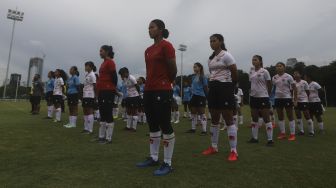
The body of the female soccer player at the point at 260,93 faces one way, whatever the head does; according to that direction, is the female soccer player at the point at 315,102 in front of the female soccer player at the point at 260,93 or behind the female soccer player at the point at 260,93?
behind

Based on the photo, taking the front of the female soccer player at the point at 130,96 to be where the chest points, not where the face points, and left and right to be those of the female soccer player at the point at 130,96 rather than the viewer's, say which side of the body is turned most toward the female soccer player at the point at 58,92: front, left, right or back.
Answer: right

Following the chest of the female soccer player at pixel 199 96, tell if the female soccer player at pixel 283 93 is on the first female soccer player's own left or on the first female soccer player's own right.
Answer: on the first female soccer player's own left

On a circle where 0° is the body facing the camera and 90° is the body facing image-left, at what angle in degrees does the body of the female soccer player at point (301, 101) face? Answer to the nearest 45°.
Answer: approximately 45°

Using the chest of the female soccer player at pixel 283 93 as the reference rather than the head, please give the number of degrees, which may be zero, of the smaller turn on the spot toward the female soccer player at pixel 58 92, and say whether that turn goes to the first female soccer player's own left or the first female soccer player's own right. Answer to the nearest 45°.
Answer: approximately 45° to the first female soccer player's own right

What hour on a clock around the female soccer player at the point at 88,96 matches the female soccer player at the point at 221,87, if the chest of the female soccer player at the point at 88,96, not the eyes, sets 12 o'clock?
the female soccer player at the point at 221,87 is roughly at 8 o'clock from the female soccer player at the point at 88,96.

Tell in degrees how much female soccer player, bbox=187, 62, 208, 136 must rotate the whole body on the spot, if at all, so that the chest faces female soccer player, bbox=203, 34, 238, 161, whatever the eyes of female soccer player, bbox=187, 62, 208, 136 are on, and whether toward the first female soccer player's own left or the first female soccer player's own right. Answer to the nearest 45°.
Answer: approximately 45° to the first female soccer player's own left

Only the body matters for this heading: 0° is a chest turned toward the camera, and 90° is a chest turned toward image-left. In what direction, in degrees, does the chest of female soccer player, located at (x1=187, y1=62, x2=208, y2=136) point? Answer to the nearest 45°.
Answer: approximately 45°

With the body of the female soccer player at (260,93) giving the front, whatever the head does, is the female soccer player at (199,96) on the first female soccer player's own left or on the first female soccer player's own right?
on the first female soccer player's own right

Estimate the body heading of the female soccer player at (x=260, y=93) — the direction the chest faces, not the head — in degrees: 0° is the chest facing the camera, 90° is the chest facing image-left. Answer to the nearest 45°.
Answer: approximately 45°
